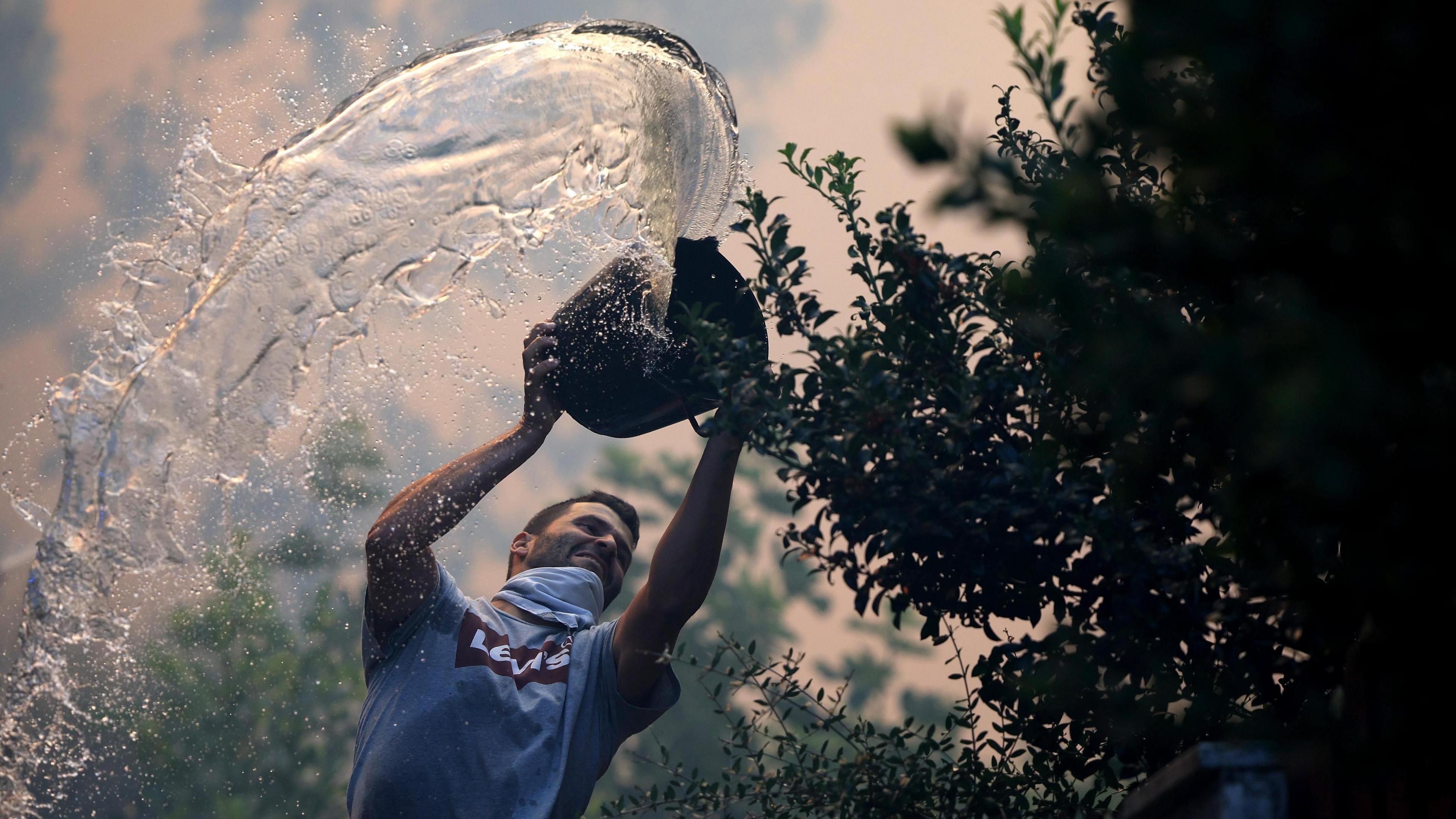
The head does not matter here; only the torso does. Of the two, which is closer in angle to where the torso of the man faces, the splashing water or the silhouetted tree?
the silhouetted tree

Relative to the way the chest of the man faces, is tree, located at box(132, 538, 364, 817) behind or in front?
behind

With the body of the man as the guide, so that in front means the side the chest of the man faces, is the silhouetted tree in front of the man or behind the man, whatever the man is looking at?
in front

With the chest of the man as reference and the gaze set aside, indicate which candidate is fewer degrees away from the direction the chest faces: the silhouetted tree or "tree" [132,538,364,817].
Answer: the silhouetted tree

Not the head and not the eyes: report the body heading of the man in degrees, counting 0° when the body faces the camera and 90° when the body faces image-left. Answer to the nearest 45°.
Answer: approximately 315°

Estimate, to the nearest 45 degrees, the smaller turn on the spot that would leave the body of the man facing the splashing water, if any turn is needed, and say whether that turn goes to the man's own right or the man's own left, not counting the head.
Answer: approximately 135° to the man's own right
